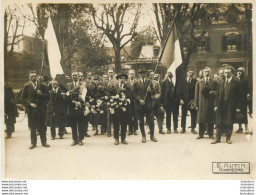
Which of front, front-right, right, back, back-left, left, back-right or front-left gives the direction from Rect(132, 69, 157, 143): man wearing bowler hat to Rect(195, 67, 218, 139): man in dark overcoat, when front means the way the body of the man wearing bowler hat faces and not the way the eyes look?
left

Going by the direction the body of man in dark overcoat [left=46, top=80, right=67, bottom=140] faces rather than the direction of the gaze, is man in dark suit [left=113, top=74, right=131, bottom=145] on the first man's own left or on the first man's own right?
on the first man's own left

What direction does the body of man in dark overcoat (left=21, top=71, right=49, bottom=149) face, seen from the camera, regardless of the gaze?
toward the camera

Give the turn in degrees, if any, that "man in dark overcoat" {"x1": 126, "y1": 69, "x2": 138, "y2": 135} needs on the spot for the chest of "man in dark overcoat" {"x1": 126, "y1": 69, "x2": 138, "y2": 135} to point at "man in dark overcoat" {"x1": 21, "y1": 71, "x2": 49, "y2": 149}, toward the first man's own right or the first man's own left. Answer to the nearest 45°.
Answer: approximately 90° to the first man's own right

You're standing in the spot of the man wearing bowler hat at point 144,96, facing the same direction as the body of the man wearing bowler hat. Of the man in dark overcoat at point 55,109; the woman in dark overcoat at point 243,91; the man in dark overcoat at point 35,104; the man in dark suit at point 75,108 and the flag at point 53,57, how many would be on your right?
4

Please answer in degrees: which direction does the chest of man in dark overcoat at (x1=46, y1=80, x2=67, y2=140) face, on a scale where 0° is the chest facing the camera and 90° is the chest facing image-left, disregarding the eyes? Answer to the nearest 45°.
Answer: approximately 0°

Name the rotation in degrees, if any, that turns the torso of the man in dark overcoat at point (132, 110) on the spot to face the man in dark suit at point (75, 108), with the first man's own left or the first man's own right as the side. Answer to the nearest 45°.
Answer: approximately 90° to the first man's own right

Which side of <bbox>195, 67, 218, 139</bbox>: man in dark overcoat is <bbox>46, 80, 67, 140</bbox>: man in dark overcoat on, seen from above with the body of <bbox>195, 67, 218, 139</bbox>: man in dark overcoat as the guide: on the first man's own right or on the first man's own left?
on the first man's own right

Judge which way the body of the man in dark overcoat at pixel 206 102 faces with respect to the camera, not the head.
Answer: toward the camera

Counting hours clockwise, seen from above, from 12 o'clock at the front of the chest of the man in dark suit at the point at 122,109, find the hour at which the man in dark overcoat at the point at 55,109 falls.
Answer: the man in dark overcoat at the point at 55,109 is roughly at 3 o'clock from the man in dark suit at the point at 122,109.

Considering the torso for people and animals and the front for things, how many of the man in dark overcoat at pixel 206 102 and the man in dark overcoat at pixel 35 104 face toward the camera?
2

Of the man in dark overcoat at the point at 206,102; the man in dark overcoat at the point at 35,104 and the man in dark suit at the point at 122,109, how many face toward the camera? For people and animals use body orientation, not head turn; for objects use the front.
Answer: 3

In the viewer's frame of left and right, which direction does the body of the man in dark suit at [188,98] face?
facing the viewer

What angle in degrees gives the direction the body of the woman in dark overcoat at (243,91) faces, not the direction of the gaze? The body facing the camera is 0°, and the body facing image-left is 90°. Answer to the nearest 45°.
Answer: approximately 45°
